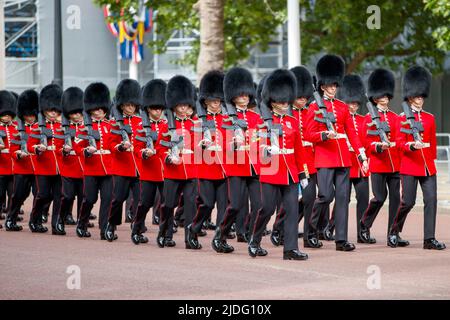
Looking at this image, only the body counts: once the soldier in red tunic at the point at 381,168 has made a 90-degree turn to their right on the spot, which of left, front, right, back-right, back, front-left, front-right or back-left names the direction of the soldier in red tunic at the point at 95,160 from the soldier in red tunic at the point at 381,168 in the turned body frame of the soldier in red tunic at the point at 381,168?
front-right

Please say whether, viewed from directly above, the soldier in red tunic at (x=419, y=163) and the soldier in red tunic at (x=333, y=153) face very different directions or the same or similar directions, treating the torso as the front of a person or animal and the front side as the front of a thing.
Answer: same or similar directions

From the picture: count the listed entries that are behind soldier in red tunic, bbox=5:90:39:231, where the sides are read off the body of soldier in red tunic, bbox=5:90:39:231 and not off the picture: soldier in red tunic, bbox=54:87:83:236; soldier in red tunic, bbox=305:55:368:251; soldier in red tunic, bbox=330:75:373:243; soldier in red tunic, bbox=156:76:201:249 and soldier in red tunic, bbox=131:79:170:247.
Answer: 0

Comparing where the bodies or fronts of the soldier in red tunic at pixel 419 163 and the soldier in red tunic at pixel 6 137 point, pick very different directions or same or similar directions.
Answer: same or similar directions

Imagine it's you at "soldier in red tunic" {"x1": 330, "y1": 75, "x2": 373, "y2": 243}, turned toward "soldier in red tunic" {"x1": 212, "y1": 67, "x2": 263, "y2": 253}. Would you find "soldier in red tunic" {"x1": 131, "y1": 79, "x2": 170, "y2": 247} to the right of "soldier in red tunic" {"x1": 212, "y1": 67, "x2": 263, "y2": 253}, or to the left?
right

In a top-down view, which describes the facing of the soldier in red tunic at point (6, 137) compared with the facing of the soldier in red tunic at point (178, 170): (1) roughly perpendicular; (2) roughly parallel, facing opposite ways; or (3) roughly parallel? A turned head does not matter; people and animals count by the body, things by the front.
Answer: roughly parallel

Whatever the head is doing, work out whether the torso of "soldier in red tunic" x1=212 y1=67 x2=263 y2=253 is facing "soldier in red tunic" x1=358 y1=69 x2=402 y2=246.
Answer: no
